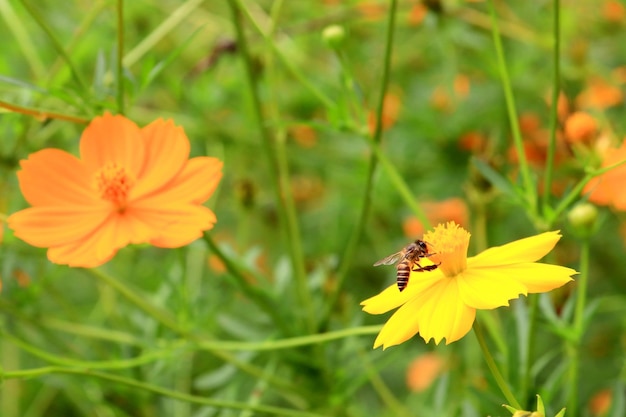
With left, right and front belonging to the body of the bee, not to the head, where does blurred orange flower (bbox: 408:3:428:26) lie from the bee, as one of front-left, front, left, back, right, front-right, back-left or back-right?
left

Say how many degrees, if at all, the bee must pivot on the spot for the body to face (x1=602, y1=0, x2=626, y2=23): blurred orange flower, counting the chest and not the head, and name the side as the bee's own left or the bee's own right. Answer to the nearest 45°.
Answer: approximately 90° to the bee's own left

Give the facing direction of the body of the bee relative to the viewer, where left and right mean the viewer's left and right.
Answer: facing to the right of the viewer

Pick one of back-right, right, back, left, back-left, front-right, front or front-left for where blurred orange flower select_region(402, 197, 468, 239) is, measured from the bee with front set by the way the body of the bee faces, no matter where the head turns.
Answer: left
